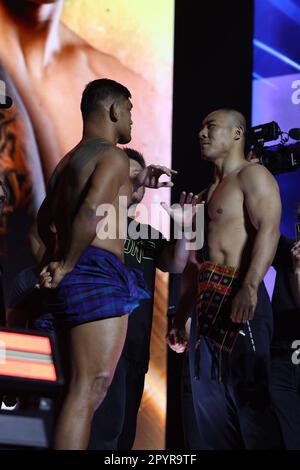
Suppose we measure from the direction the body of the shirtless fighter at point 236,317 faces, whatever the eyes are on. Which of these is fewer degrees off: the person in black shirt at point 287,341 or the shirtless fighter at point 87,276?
the shirtless fighter

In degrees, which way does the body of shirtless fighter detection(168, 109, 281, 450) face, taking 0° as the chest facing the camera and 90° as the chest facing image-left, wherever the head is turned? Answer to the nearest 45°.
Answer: approximately 45°

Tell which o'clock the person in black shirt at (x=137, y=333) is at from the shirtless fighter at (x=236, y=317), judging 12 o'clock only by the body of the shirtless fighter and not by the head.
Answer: The person in black shirt is roughly at 3 o'clock from the shirtless fighter.

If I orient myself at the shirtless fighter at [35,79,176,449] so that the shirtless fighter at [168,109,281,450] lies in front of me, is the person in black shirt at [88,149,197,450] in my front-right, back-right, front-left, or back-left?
front-left

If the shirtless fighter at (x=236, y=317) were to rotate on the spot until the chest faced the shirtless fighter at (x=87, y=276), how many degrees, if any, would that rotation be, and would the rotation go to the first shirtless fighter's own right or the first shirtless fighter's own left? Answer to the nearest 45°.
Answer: approximately 45° to the first shirtless fighter's own right

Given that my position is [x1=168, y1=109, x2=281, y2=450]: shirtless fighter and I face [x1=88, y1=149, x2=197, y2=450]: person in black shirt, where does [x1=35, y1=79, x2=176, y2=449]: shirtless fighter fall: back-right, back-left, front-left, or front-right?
front-left

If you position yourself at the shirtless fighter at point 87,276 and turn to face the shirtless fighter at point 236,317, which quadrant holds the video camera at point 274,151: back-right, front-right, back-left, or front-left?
front-left

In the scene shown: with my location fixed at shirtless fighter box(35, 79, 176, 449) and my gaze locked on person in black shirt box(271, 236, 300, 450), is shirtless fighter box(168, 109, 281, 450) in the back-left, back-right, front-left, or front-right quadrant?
front-right

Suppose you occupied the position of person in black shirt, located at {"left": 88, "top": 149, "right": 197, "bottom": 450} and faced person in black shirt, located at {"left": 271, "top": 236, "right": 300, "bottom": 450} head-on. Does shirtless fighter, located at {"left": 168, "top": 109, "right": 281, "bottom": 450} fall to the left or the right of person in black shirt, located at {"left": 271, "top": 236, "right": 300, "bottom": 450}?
right

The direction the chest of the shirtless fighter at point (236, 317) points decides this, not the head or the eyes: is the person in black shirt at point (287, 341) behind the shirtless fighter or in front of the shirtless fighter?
behind
